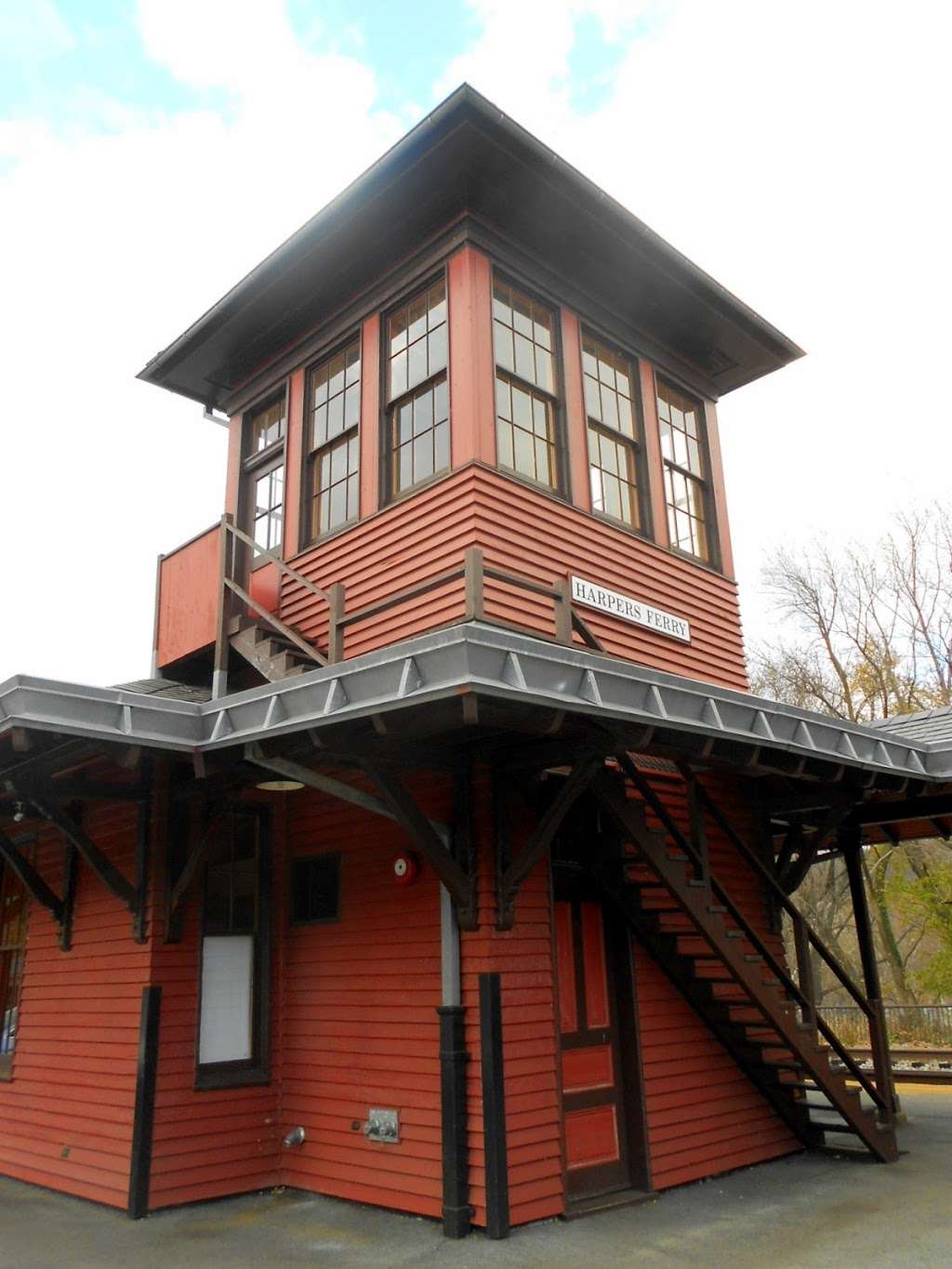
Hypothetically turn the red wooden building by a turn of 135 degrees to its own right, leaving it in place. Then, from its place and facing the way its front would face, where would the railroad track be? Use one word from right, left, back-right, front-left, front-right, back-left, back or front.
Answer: back-right

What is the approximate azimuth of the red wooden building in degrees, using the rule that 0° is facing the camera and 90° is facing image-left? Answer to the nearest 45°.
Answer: approximately 315°

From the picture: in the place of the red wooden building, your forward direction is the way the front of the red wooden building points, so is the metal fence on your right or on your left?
on your left
